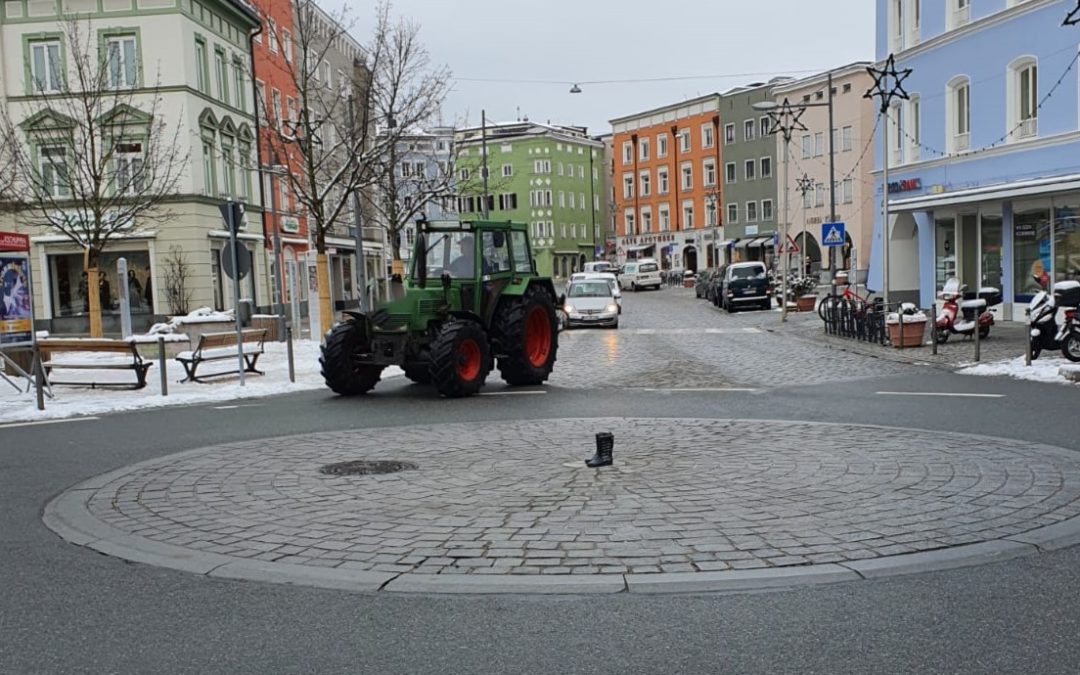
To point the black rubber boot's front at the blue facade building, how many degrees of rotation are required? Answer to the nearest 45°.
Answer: approximately 135° to its right

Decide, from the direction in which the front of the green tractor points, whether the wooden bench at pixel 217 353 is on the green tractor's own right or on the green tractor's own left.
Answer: on the green tractor's own right

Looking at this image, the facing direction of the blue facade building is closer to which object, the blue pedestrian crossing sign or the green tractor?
the green tractor

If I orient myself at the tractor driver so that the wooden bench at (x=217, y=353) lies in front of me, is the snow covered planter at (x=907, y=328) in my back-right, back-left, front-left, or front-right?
back-right

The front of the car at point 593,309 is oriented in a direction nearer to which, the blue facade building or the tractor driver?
the tractor driver

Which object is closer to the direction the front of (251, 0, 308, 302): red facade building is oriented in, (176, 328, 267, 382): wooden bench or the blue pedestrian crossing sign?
the blue pedestrian crossing sign

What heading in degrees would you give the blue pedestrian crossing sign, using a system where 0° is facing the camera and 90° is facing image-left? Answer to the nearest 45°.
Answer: approximately 0°

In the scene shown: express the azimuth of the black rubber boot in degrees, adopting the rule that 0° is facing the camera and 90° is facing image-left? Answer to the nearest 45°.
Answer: approximately 90°

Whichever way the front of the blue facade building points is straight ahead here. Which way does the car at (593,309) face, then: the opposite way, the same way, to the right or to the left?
to the left

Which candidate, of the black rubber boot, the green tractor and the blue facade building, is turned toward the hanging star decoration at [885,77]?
the blue facade building

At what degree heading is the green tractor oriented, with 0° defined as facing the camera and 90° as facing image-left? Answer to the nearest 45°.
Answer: approximately 45°

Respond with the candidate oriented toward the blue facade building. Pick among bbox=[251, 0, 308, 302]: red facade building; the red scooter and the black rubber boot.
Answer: the red facade building

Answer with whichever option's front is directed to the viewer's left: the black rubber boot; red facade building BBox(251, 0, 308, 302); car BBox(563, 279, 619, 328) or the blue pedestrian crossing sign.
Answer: the black rubber boot

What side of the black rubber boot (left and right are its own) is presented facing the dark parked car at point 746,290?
right

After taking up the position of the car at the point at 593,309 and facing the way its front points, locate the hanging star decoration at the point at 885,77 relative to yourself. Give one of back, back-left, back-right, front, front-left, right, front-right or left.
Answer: front-left
